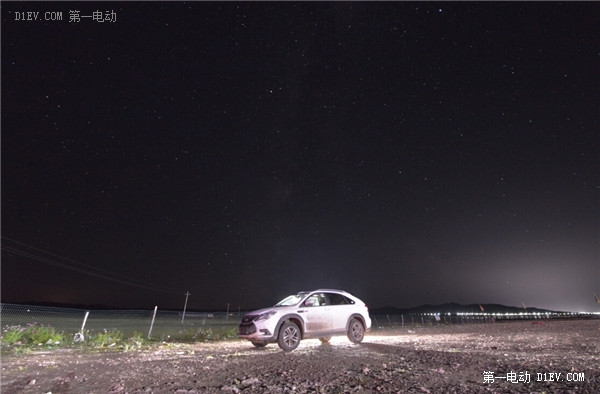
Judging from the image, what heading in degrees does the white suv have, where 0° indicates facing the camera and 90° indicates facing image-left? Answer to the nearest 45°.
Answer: approximately 45°
